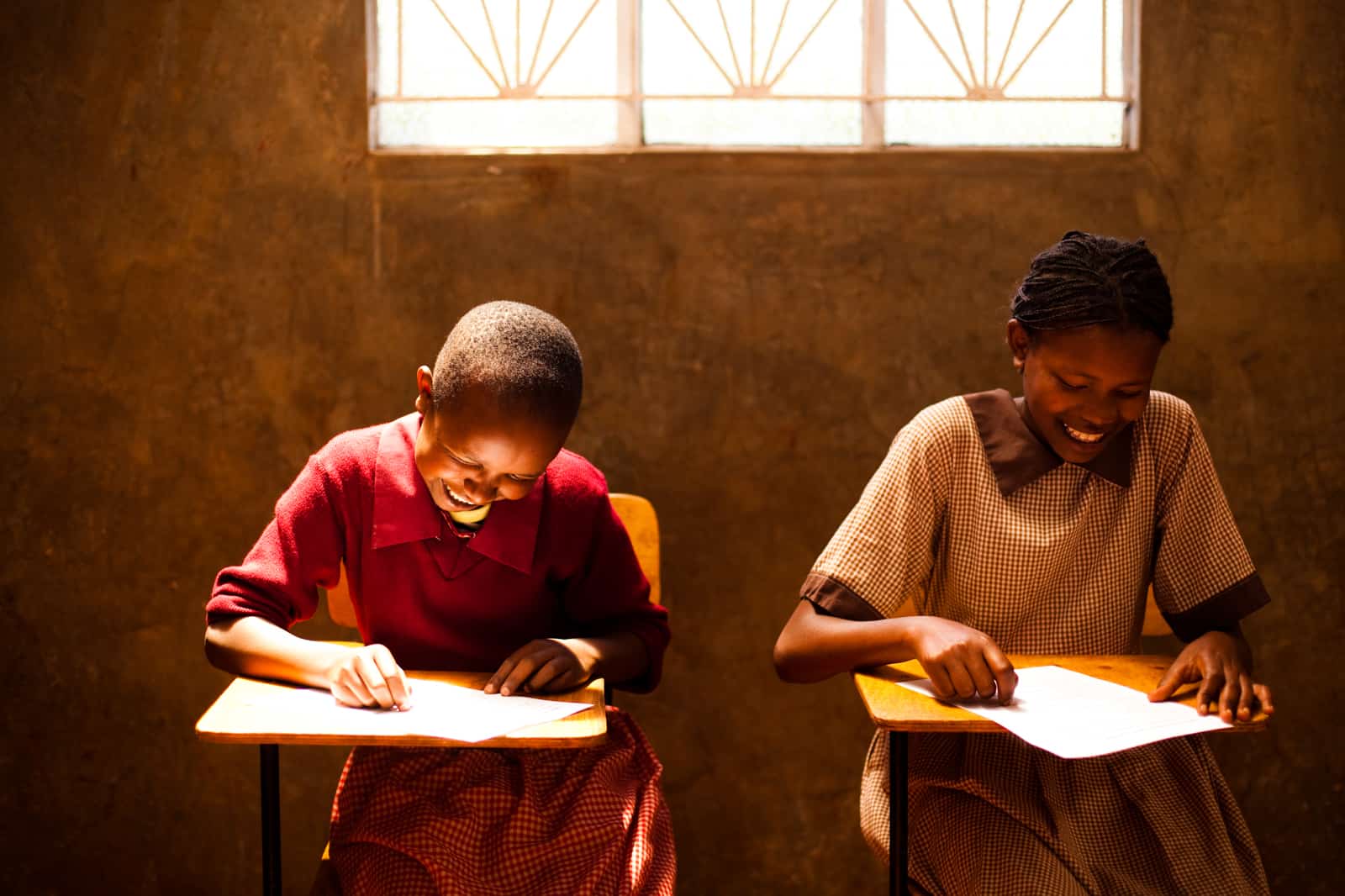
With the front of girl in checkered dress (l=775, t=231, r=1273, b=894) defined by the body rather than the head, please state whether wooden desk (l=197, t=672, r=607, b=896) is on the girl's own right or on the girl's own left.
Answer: on the girl's own right

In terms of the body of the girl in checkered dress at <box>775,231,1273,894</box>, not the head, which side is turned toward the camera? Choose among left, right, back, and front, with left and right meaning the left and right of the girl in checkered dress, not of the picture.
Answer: front

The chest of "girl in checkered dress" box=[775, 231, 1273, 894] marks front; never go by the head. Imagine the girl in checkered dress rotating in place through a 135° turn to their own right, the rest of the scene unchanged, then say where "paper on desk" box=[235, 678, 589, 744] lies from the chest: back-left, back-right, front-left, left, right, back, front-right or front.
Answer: left

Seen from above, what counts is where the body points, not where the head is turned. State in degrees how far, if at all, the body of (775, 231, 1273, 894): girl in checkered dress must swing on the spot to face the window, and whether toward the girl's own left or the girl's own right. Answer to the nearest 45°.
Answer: approximately 135° to the girl's own right
